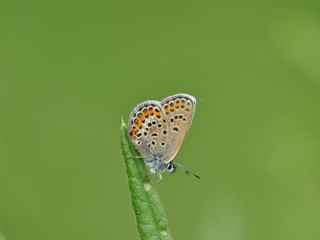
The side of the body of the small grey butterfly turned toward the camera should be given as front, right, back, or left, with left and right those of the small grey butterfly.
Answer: right
